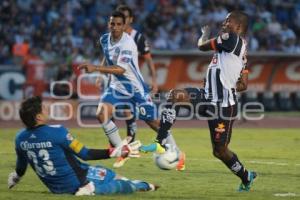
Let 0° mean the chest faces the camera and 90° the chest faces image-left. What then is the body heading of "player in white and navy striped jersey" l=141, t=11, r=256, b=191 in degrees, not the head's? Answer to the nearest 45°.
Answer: approximately 90°

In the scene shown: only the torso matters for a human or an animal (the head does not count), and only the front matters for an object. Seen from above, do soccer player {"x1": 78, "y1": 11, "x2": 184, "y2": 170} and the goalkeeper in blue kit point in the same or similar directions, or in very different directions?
very different directions

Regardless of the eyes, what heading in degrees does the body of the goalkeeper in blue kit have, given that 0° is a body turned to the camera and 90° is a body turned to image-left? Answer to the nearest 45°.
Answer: approximately 225°

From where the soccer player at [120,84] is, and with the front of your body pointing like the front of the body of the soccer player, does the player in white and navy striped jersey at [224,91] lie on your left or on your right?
on your left

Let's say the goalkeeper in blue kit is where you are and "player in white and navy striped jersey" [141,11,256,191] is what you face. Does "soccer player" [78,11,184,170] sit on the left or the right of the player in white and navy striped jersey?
left

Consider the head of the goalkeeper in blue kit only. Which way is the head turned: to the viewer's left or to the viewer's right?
to the viewer's right

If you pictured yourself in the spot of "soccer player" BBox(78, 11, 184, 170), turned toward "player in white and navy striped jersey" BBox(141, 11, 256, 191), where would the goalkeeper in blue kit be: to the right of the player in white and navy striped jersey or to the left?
right
